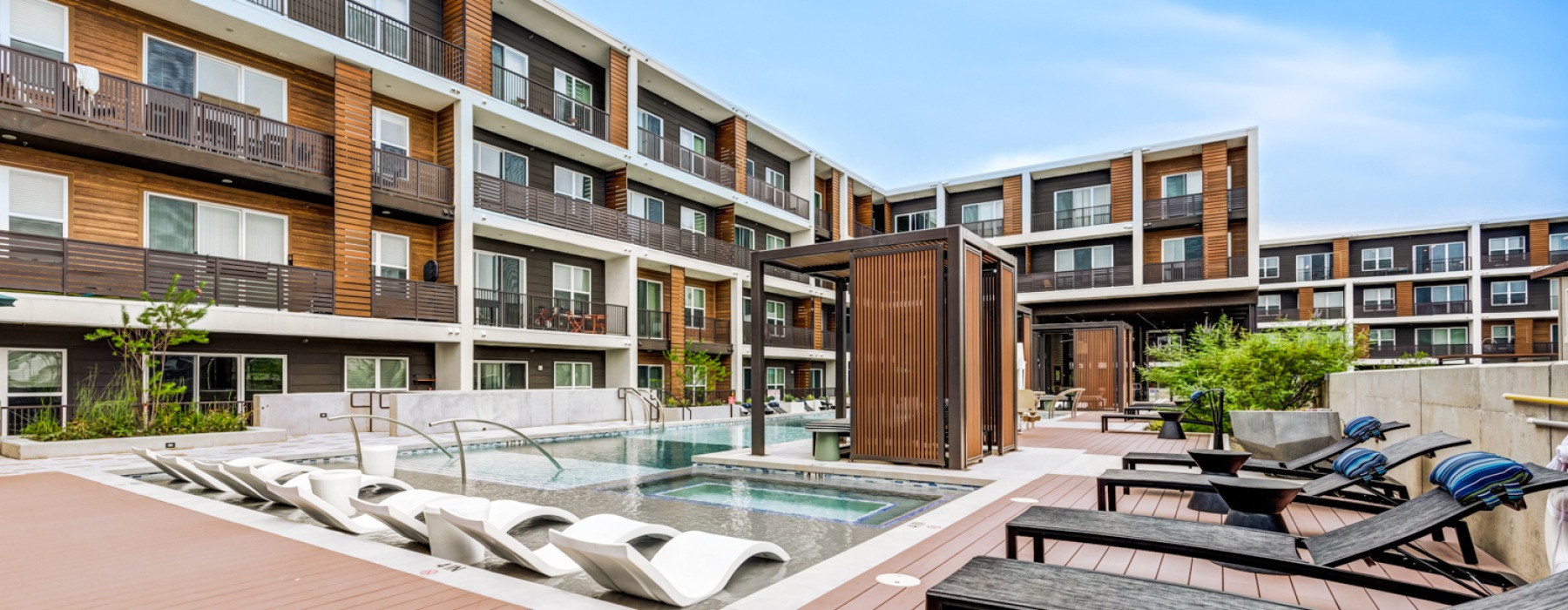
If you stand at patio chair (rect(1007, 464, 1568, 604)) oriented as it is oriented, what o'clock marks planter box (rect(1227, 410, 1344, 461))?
The planter box is roughly at 3 o'clock from the patio chair.

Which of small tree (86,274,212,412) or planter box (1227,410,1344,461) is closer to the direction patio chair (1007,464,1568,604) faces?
the small tree

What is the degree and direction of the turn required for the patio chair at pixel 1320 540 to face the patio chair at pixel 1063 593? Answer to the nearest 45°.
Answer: approximately 45° to its left

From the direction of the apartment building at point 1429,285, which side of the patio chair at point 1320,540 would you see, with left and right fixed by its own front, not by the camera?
right

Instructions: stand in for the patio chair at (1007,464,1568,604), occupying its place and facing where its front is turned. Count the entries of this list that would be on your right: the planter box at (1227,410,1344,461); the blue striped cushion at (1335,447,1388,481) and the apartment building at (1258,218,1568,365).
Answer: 3

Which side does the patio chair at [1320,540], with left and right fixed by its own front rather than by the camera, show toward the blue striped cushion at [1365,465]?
right

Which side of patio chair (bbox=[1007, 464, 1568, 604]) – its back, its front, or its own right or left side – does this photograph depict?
left

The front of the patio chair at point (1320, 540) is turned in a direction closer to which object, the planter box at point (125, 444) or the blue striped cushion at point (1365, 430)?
the planter box
